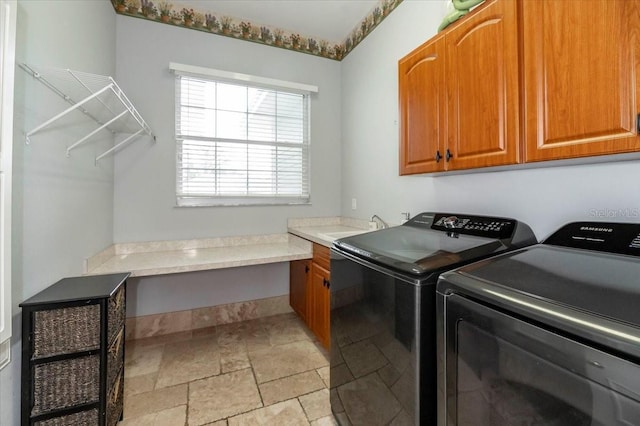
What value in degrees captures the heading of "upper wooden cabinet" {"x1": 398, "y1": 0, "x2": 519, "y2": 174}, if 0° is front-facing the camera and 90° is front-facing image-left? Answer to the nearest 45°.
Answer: approximately 45°

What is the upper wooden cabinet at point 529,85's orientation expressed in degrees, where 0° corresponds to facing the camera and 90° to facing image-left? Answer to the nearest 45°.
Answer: approximately 45°
